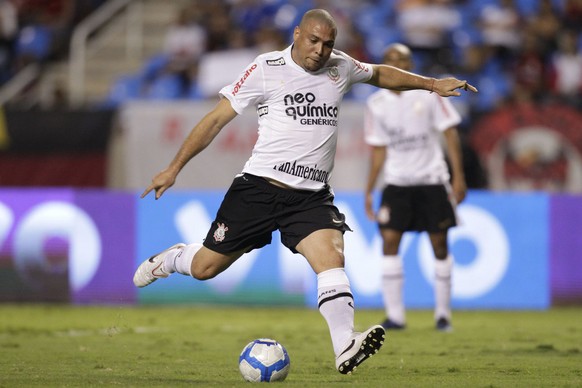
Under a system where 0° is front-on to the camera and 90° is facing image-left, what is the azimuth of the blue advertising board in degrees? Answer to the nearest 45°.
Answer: approximately 0°

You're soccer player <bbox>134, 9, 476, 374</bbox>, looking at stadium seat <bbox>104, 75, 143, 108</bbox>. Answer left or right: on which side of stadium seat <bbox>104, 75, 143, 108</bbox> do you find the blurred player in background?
right

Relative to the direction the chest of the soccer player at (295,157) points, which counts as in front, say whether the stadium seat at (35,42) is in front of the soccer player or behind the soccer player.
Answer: behind

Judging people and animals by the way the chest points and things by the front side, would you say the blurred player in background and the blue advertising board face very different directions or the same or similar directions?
same or similar directions

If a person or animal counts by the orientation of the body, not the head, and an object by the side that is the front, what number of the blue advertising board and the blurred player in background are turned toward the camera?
2

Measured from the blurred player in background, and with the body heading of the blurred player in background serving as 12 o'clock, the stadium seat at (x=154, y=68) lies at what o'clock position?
The stadium seat is roughly at 5 o'clock from the blurred player in background.

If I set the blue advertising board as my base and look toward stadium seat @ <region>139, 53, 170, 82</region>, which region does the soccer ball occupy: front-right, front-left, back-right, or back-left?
back-left

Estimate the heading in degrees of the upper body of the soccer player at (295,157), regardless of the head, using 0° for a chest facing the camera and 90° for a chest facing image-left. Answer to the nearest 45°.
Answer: approximately 315°

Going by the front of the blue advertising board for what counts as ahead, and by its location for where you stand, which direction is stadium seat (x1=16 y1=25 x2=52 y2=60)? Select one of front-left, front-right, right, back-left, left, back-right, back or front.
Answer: back-right

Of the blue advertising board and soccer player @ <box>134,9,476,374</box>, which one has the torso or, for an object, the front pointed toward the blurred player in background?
the blue advertising board

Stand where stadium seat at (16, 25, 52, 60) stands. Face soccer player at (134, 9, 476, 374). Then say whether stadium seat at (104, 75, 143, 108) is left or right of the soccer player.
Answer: left

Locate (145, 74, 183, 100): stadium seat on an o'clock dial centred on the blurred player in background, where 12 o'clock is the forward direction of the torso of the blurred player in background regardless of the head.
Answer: The stadium seat is roughly at 5 o'clock from the blurred player in background.

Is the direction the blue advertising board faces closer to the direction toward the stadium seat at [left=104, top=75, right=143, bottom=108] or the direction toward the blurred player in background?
the blurred player in background

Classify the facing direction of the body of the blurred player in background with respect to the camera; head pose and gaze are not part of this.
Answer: toward the camera
